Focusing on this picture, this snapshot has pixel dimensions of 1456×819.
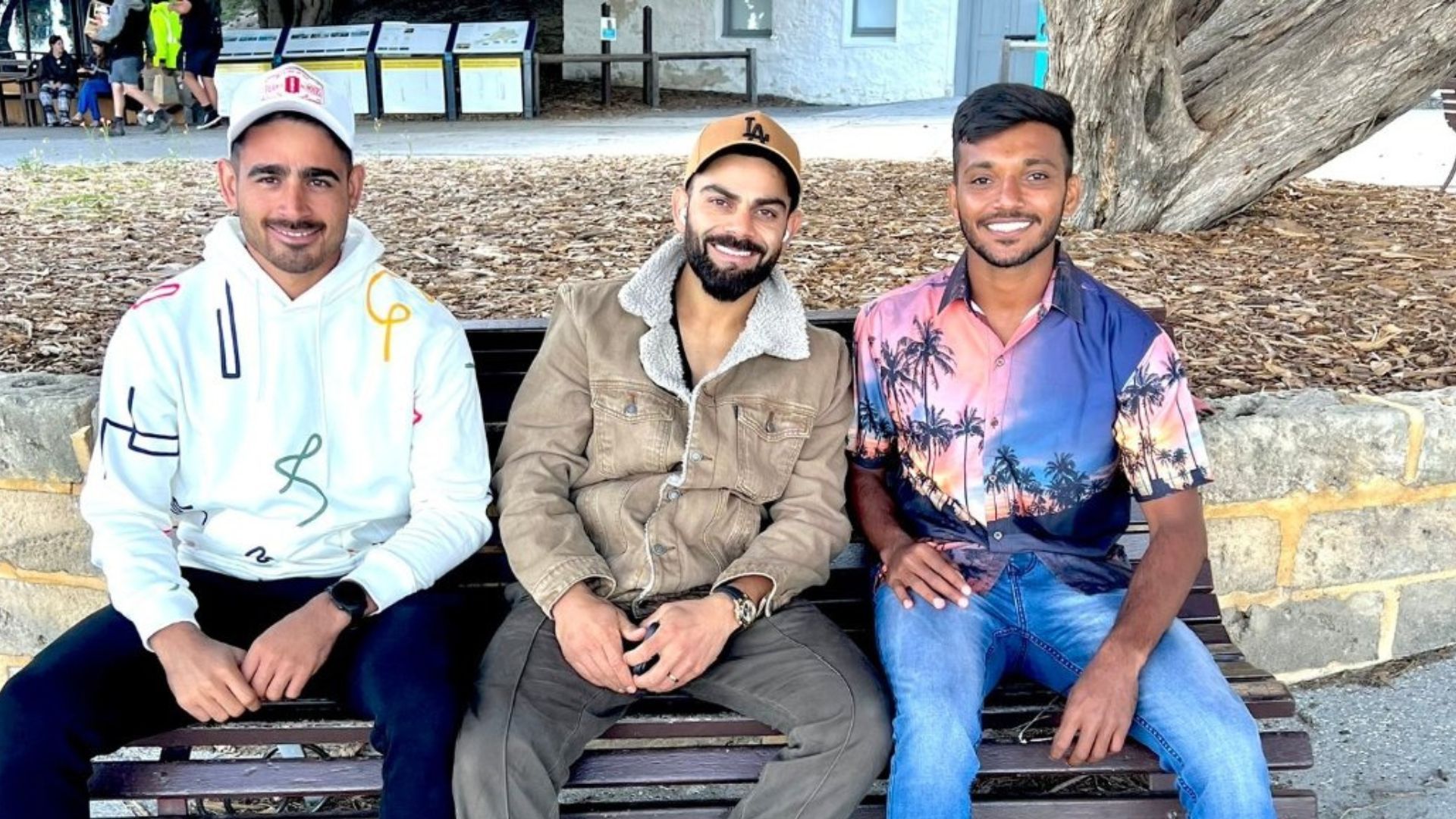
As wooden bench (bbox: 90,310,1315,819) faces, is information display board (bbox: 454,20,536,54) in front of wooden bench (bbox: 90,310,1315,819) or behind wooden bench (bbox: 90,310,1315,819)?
behind

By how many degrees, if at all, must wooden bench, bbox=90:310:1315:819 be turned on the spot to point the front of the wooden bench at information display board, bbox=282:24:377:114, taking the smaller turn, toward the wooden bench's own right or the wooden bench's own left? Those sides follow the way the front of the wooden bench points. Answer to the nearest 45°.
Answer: approximately 180°

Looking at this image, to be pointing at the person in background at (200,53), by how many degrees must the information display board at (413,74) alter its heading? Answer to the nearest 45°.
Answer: approximately 45° to its right

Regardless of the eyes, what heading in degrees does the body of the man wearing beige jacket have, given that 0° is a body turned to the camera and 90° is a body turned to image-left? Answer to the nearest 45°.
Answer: approximately 0°

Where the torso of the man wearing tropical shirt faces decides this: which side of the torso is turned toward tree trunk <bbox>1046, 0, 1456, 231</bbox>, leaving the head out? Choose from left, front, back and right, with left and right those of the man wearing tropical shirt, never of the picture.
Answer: back

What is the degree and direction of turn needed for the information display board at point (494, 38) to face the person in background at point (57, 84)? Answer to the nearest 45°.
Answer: approximately 135° to its right

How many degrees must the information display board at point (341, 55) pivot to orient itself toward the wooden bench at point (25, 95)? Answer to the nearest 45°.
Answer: approximately 135° to its right

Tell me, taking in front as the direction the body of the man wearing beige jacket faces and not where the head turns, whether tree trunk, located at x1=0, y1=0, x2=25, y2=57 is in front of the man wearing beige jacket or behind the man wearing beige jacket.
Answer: behind

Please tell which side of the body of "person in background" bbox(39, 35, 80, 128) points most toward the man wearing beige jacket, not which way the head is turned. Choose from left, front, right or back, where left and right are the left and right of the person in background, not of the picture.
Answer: front

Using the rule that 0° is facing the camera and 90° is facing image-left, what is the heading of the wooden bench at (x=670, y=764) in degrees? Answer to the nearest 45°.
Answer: approximately 0°
